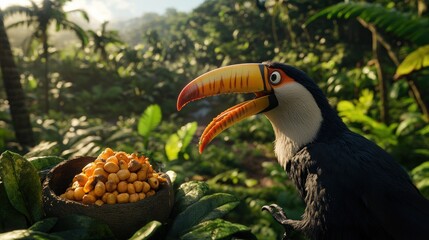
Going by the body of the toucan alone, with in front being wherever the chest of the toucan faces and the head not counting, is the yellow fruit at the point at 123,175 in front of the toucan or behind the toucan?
in front

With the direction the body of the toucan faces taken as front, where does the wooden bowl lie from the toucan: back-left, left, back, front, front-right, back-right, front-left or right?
front-left

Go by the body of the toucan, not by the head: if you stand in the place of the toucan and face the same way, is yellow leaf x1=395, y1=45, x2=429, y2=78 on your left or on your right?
on your right

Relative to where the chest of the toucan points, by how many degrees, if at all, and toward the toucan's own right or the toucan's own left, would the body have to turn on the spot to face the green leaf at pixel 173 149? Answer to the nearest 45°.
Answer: approximately 45° to the toucan's own right

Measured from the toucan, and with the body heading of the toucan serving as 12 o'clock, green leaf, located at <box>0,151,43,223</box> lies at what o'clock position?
The green leaf is roughly at 11 o'clock from the toucan.

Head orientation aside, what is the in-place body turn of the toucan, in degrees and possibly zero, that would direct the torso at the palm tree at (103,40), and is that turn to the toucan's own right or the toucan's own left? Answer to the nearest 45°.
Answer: approximately 45° to the toucan's own right

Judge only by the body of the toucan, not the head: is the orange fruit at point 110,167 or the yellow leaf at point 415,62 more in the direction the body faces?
the orange fruit

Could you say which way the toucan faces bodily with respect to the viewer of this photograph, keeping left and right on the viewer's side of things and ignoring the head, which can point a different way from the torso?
facing to the left of the viewer

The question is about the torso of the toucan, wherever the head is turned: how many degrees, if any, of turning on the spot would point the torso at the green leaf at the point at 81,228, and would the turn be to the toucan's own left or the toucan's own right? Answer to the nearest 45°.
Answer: approximately 45° to the toucan's own left

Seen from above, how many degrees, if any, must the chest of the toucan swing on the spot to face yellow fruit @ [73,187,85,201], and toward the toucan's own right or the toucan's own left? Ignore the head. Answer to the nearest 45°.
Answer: approximately 45° to the toucan's own left

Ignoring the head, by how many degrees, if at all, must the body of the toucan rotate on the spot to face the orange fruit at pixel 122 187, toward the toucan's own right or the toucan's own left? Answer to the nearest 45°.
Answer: approximately 45° to the toucan's own left

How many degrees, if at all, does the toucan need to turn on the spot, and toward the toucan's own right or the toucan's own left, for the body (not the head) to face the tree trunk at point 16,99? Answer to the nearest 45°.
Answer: approximately 45° to the toucan's own right

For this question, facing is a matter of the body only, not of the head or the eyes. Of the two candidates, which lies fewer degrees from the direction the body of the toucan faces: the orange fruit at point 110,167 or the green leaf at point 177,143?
the orange fruit

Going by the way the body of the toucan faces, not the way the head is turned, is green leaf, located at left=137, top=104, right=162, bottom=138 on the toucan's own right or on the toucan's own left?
on the toucan's own right

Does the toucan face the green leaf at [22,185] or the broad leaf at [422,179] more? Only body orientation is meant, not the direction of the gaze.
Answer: the green leaf
